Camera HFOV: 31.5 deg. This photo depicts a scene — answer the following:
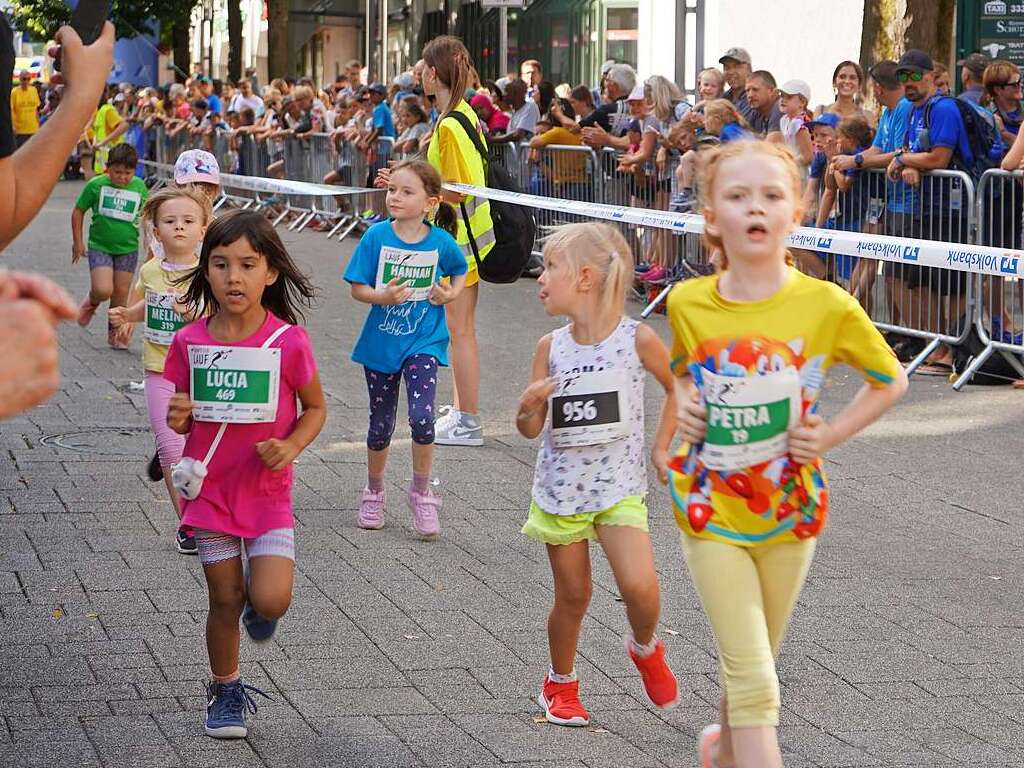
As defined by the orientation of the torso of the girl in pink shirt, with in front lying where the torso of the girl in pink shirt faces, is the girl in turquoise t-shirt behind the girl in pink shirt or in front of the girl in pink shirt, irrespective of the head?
behind

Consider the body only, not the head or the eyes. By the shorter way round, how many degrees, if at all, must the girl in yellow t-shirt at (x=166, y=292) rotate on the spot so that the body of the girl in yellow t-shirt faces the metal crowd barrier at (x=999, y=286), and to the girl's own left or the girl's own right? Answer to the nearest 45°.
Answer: approximately 135° to the girl's own left

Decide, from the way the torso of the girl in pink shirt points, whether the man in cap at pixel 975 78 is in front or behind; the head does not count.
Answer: behind

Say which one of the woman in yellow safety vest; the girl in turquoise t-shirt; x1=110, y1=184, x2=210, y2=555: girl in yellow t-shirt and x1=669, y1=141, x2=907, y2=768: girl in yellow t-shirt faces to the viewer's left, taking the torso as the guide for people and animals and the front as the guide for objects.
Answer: the woman in yellow safety vest

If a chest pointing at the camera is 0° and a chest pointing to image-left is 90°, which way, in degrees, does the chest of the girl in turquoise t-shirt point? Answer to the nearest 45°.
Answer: approximately 0°

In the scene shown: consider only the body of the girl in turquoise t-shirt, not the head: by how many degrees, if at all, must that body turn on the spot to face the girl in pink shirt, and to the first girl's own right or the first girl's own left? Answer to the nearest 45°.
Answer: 0° — they already face them

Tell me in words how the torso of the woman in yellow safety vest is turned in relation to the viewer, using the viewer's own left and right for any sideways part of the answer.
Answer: facing to the left of the viewer

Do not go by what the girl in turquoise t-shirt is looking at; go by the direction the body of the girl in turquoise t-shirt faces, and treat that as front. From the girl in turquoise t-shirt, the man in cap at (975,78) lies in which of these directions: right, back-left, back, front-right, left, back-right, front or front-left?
back-left
